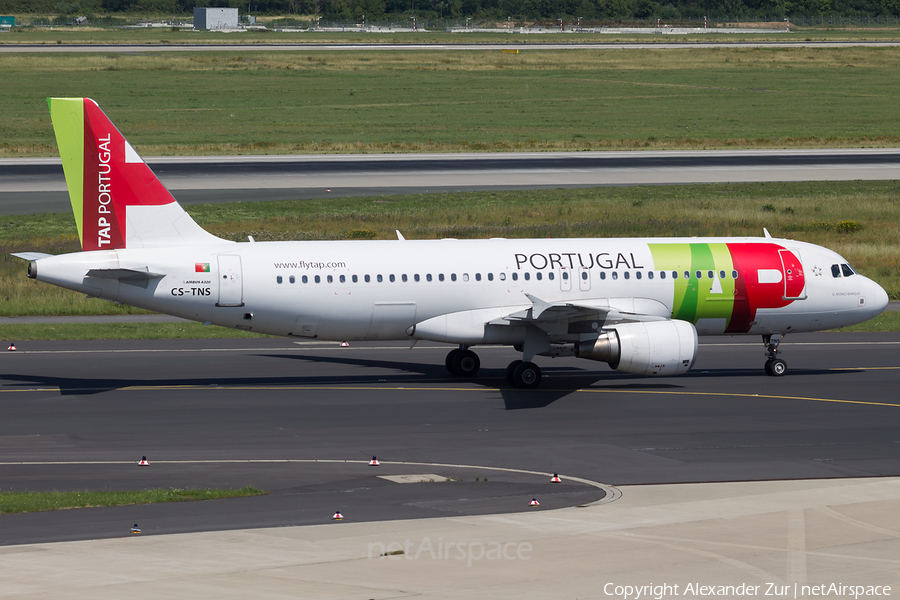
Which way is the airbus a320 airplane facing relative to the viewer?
to the viewer's right
